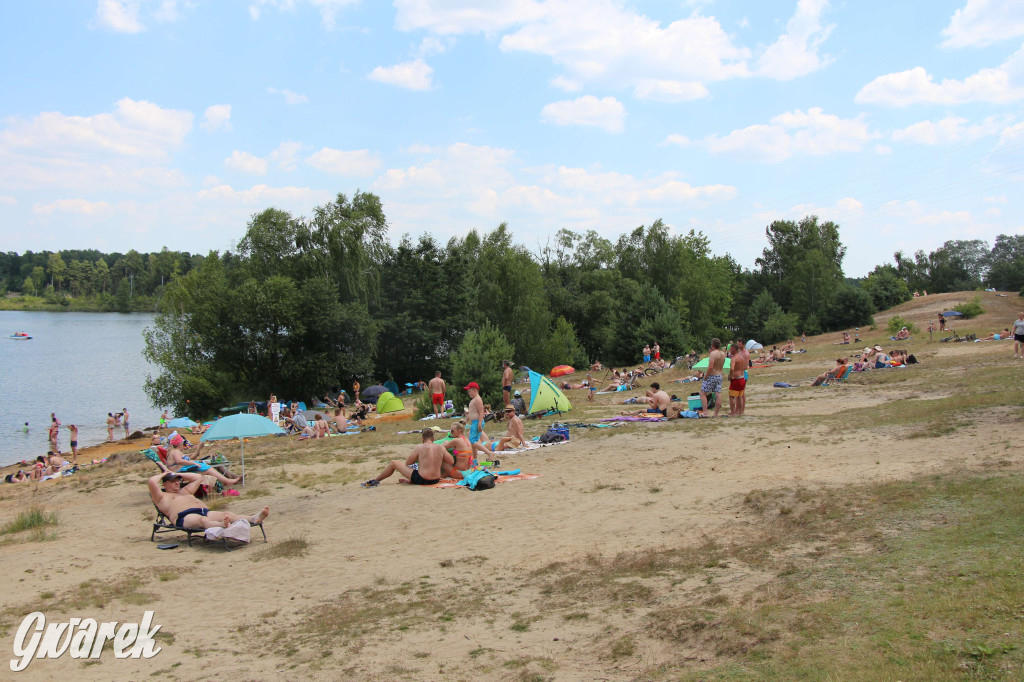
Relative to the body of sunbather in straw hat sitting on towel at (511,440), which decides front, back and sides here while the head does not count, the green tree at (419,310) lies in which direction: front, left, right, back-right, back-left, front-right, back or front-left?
right

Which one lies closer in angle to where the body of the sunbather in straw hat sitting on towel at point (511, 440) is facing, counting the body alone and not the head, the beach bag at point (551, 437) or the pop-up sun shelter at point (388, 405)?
the pop-up sun shelter

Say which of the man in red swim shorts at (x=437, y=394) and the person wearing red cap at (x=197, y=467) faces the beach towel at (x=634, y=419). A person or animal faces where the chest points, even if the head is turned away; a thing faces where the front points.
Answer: the person wearing red cap

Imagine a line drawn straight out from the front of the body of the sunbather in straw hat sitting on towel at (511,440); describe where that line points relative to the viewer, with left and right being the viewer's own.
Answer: facing to the left of the viewer

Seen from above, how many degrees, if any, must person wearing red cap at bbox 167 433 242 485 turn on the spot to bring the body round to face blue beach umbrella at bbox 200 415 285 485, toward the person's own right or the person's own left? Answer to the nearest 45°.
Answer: approximately 45° to the person's own right

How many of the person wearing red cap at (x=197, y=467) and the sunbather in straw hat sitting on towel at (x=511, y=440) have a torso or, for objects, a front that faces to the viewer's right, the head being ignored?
1

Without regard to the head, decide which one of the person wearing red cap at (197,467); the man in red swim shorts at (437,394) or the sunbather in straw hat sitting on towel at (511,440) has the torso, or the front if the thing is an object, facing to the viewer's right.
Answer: the person wearing red cap

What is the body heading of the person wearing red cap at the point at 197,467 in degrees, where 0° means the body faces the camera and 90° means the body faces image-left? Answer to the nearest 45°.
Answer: approximately 270°

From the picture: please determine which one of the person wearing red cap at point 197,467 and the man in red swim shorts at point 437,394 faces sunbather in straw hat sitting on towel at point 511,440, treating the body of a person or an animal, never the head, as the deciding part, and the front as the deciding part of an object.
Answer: the person wearing red cap

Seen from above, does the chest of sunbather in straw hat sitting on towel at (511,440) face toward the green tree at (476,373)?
no
